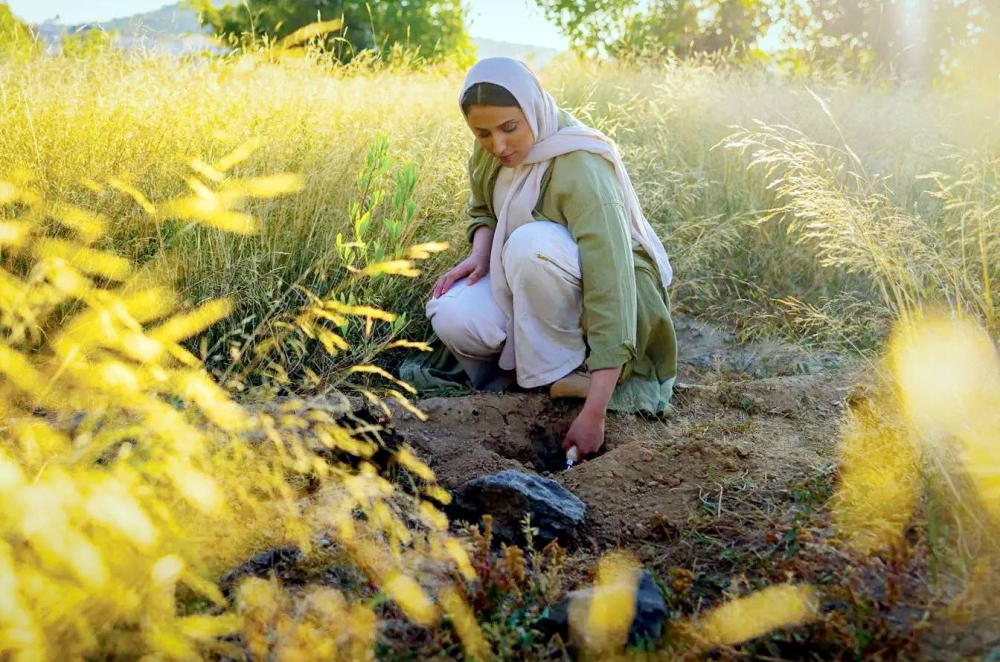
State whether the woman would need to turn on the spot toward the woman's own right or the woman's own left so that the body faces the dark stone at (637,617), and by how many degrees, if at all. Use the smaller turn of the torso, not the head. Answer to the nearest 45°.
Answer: approximately 45° to the woman's own left

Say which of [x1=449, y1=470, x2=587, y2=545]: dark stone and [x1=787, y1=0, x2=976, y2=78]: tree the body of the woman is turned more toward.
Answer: the dark stone

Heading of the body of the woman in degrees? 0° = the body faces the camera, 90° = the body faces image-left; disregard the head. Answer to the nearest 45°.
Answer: approximately 45°

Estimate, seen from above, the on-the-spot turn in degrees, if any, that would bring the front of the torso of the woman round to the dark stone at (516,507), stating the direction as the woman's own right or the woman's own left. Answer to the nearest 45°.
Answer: approximately 45° to the woman's own left

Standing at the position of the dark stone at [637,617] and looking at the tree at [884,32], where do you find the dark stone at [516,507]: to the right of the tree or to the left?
left
